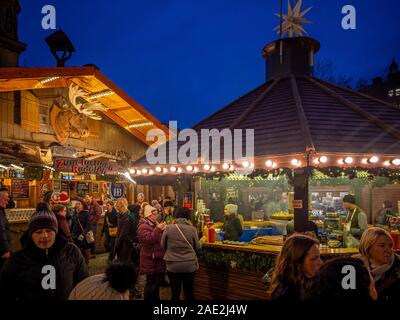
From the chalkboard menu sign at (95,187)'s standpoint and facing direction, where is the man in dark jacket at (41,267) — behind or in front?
in front

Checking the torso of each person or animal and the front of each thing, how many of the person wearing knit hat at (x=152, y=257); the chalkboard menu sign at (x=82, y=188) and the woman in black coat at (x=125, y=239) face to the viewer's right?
1

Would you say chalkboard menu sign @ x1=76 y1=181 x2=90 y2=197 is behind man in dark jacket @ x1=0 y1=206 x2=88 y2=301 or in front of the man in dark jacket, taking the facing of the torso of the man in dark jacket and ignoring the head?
behind

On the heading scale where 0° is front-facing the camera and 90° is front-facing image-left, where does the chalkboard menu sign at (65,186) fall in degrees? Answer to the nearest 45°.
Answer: approximately 0°

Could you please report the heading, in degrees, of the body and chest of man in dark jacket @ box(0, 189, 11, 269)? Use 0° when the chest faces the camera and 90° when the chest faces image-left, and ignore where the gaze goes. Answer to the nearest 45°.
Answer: approximately 270°

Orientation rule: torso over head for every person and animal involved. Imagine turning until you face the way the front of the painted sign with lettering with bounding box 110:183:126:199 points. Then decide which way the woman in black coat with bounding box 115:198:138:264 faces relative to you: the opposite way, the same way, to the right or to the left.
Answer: the opposite way
